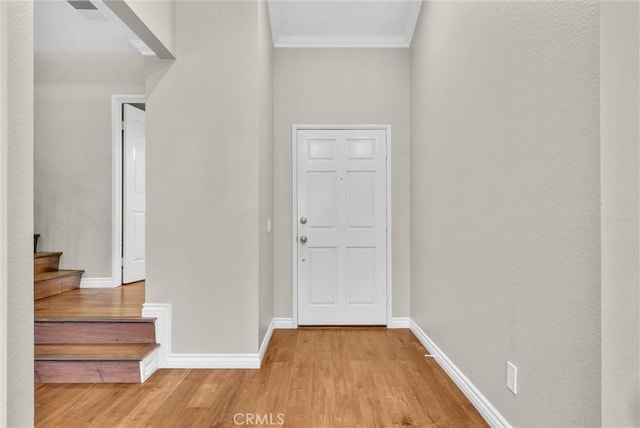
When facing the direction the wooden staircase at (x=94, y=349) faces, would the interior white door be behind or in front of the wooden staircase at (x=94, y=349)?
behind

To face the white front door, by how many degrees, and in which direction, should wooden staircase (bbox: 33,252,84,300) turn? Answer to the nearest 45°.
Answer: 0° — it already faces it

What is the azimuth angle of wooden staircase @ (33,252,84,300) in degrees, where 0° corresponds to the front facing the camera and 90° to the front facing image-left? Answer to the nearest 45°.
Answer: approximately 315°
